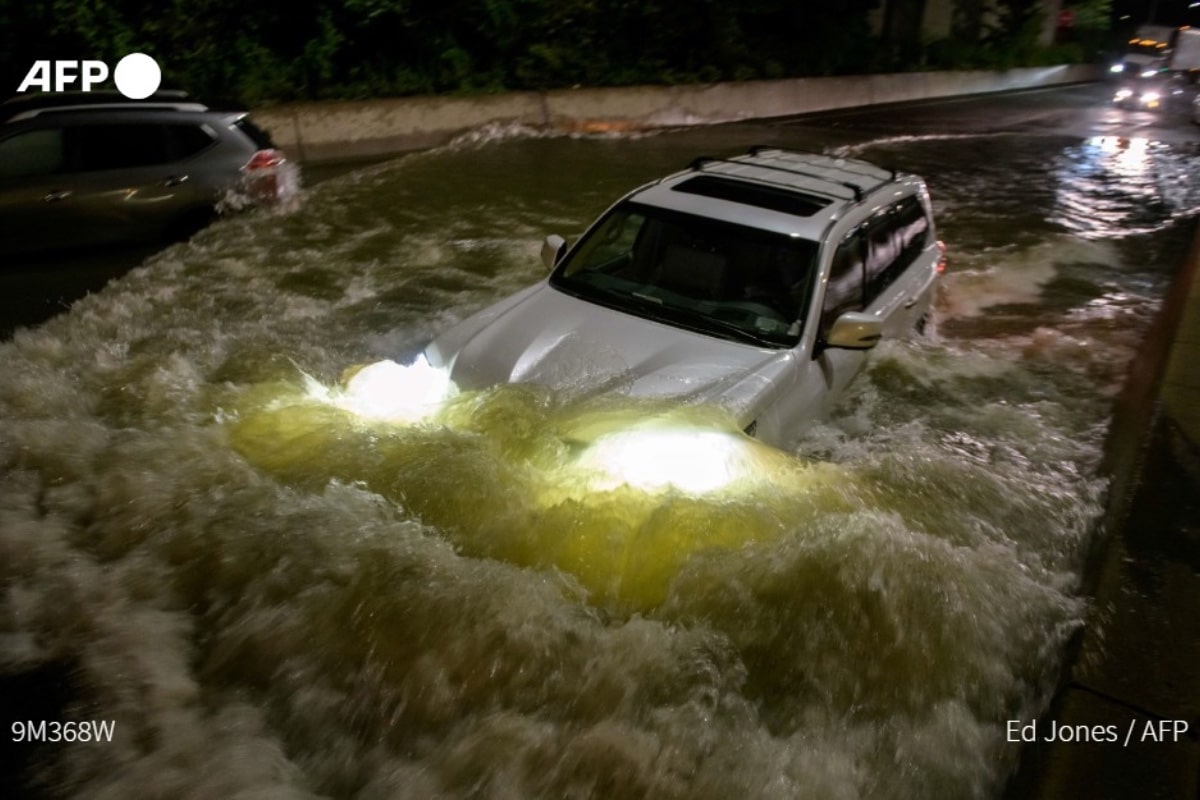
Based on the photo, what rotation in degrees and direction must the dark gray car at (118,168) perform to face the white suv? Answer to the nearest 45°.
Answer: approximately 135° to its left

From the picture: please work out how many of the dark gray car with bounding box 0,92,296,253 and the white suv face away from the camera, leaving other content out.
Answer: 0

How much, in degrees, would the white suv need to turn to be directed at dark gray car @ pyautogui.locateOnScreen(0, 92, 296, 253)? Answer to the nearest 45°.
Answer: approximately 90° to its right

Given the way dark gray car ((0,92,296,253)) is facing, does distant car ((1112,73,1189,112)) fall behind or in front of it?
behind

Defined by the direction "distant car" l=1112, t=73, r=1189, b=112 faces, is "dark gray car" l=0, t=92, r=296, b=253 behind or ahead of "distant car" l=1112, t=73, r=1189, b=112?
ahead

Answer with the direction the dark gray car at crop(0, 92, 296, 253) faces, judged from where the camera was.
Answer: facing to the left of the viewer

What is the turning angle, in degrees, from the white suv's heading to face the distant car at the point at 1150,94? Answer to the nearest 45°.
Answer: approximately 180°

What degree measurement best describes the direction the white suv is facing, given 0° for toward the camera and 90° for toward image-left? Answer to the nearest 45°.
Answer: approximately 45°

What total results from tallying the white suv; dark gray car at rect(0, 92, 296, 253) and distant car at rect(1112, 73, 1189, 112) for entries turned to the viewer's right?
0

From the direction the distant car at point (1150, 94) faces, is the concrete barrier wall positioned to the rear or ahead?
ahead
